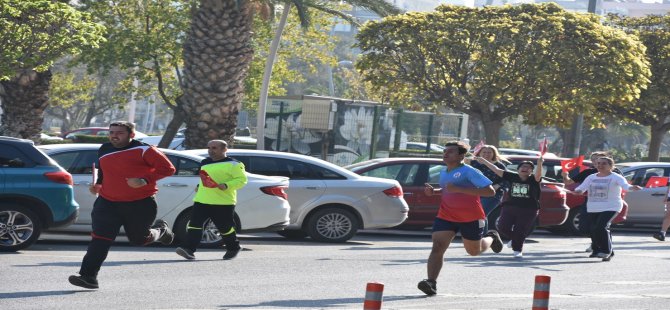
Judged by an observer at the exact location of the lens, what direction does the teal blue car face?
facing to the left of the viewer

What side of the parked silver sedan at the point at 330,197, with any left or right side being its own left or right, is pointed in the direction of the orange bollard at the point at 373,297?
left

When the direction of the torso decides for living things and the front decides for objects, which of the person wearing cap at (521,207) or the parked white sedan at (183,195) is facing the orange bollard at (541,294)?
the person wearing cap

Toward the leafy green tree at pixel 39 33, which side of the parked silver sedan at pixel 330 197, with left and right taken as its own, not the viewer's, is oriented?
front

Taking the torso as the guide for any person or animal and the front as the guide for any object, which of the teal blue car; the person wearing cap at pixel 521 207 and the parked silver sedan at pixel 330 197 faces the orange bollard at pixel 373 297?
the person wearing cap

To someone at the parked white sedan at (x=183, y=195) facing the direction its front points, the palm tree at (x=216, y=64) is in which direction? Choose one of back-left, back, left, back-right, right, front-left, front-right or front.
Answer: right

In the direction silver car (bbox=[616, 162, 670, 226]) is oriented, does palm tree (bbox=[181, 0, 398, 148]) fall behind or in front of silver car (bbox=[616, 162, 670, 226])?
in front

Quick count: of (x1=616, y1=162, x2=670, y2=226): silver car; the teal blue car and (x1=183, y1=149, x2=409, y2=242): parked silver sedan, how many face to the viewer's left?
3

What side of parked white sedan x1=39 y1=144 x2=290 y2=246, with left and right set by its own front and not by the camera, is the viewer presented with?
left

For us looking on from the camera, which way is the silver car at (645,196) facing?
facing to the left of the viewer

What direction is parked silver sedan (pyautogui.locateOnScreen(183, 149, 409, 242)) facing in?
to the viewer's left
